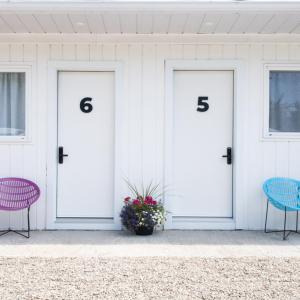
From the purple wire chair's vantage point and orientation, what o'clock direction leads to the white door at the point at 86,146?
The white door is roughly at 9 o'clock from the purple wire chair.

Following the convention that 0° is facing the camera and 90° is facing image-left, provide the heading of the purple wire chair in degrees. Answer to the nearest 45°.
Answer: approximately 0°

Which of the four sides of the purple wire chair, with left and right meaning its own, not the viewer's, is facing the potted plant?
left

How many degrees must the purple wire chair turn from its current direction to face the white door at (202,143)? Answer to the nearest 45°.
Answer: approximately 90° to its left

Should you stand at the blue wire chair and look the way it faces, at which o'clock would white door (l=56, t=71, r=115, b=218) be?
The white door is roughly at 4 o'clock from the blue wire chair.
